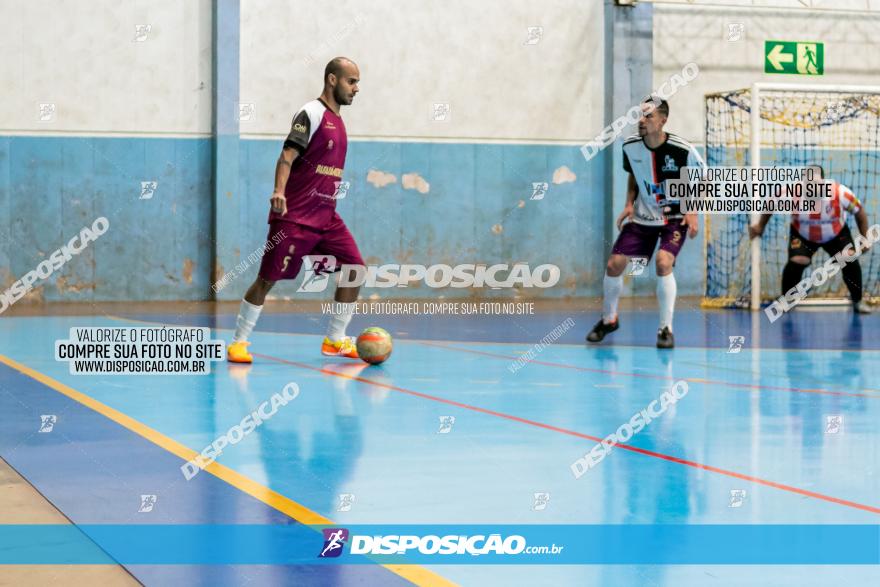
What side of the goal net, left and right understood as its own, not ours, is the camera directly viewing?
front

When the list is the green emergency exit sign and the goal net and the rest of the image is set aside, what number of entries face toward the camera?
2

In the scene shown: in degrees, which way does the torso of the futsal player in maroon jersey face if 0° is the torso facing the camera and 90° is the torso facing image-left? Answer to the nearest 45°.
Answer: approximately 315°

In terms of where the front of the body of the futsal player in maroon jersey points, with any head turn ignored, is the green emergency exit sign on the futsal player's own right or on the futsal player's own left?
on the futsal player's own left

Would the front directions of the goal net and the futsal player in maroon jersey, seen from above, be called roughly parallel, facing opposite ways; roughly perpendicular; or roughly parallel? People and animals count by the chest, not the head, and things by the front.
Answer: roughly perpendicular

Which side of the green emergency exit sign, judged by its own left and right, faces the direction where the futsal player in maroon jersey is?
front

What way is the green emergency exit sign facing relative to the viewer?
toward the camera

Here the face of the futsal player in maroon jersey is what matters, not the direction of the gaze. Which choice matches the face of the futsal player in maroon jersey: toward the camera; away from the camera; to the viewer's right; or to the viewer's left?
to the viewer's right

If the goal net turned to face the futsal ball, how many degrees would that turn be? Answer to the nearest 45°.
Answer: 0° — it already faces it
